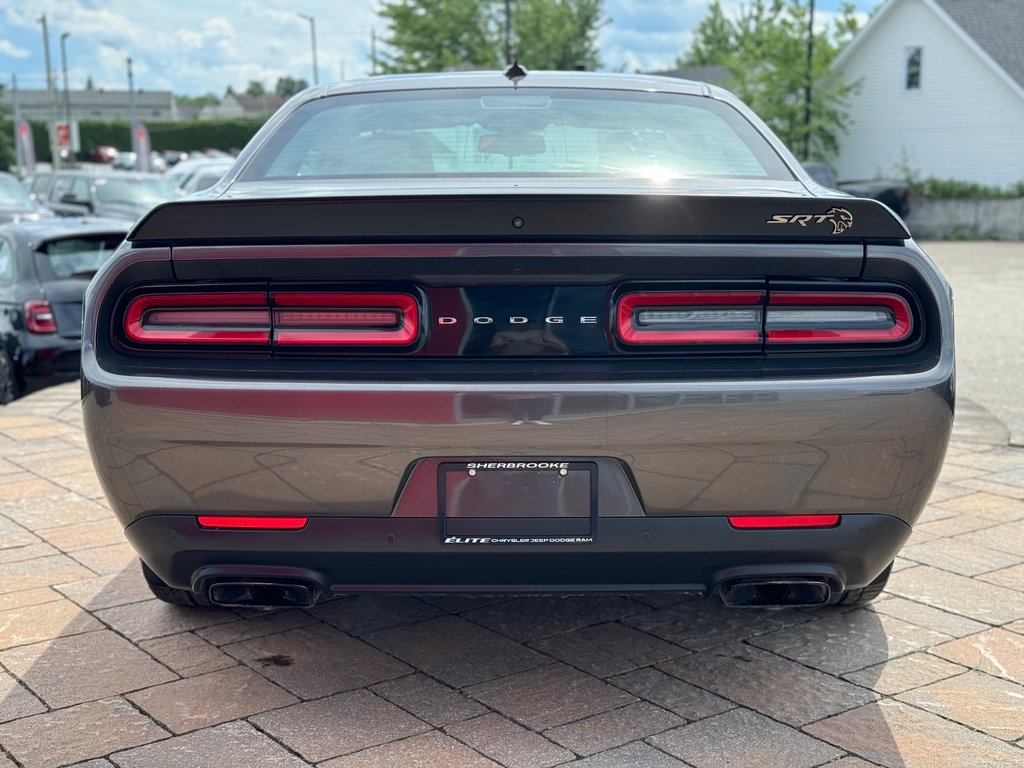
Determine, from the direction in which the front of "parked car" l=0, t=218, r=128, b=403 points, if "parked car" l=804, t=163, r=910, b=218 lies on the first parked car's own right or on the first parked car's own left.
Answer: on the first parked car's own right

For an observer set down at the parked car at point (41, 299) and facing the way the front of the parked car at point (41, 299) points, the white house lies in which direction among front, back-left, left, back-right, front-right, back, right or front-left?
right

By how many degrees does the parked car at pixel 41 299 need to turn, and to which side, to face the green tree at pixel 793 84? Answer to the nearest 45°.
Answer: approximately 90° to its right

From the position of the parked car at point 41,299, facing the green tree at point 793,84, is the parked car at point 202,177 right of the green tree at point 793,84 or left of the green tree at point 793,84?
left

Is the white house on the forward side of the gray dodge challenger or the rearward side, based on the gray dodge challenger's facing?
on the forward side

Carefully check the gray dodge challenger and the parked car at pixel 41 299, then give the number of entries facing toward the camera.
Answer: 0

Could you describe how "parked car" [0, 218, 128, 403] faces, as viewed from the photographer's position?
facing away from the viewer and to the left of the viewer

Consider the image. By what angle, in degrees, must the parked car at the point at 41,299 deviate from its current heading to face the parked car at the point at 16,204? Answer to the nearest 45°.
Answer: approximately 45° to its right

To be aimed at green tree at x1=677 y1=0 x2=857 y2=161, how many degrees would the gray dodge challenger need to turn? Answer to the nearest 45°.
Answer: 0° — it already faces it

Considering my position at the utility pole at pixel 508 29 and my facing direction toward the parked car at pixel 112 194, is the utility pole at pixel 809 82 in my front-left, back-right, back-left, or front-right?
front-left

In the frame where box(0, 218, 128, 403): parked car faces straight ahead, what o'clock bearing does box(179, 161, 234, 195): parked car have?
box(179, 161, 234, 195): parked car is roughly at 2 o'clock from box(0, 218, 128, 403): parked car.

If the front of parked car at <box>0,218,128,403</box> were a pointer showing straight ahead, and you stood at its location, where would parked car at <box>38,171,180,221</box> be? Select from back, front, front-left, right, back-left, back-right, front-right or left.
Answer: front-right

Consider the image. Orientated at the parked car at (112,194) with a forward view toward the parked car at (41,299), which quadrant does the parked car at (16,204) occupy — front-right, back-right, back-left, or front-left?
front-right

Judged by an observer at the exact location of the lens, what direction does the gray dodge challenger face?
facing away from the viewer

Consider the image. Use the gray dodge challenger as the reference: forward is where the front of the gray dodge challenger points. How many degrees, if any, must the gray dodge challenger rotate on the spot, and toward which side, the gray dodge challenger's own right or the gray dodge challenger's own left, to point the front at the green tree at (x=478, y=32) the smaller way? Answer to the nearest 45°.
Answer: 0° — it already faces it

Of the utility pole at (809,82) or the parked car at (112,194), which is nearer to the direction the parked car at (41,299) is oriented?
the parked car
